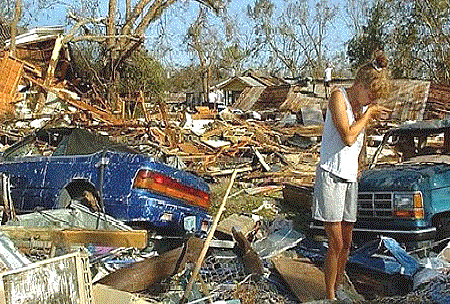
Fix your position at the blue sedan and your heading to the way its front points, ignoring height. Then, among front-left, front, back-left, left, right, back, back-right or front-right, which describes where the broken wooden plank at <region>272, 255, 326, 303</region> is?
back

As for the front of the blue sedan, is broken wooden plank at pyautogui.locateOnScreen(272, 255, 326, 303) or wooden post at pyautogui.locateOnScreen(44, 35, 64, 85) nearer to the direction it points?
the wooden post

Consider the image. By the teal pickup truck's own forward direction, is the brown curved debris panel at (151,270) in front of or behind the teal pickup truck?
in front

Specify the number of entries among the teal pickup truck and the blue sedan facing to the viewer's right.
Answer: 0

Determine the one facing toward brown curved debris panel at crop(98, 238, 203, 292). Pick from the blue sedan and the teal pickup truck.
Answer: the teal pickup truck

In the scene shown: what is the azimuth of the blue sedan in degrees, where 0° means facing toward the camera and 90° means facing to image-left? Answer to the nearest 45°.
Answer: approximately 135°

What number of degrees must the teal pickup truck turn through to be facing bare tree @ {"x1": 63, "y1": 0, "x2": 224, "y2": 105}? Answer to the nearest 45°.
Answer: approximately 90° to its right

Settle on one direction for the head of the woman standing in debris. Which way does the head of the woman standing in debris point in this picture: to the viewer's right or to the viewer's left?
to the viewer's right

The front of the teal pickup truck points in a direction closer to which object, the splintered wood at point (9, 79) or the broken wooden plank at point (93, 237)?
the broken wooden plank

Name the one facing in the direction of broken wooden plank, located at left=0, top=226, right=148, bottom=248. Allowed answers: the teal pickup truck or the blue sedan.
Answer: the teal pickup truck

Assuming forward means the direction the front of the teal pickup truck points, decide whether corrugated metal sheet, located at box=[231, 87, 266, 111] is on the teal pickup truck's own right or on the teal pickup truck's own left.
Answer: on the teal pickup truck's own right

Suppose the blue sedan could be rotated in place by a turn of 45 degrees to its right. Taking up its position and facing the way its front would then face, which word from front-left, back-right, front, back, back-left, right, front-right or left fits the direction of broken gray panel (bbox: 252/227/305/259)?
right

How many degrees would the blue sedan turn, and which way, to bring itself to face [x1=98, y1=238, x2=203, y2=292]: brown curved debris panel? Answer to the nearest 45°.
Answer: approximately 135° to its left

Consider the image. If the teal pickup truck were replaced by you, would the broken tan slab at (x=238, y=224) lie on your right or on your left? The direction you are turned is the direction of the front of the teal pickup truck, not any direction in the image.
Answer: on your right

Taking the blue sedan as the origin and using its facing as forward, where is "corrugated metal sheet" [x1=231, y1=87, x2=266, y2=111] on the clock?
The corrugated metal sheet is roughly at 2 o'clock from the blue sedan.

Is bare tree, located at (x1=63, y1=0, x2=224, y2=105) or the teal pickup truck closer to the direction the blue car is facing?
the bare tree

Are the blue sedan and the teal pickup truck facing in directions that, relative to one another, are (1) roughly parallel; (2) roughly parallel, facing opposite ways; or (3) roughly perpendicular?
roughly perpendicular

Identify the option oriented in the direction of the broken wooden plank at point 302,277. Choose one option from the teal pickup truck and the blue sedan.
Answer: the teal pickup truck

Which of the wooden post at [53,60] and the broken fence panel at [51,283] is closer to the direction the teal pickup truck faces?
the broken fence panel

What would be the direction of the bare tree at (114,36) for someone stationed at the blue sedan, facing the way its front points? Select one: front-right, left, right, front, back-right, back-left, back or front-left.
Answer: front-right
